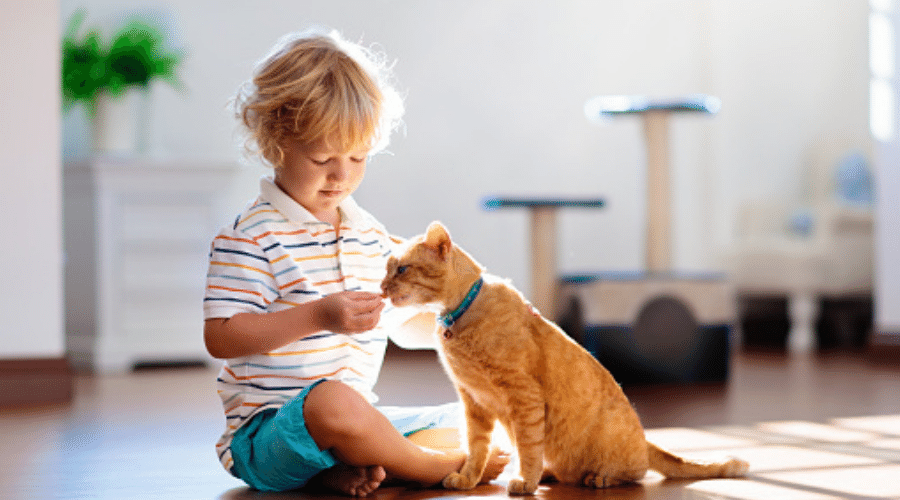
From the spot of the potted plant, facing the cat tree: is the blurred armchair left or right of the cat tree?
left

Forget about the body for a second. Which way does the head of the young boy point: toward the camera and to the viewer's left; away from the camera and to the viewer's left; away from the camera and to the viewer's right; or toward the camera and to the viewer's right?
toward the camera and to the viewer's right

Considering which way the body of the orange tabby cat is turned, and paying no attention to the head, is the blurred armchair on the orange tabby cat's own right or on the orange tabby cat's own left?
on the orange tabby cat's own right

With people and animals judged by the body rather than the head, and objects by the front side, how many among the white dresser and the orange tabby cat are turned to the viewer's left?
1

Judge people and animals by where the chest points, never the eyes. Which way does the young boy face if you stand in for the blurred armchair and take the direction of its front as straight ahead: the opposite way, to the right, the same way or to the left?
to the left

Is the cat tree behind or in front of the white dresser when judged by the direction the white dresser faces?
in front

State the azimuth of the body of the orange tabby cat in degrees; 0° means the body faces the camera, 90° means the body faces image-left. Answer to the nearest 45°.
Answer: approximately 90°

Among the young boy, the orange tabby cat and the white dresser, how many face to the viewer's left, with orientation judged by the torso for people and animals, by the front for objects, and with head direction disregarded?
1

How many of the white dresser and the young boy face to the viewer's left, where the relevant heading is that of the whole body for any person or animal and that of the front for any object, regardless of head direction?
0

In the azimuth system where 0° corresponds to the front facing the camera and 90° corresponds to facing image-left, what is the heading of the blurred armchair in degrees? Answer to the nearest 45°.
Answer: approximately 45°
